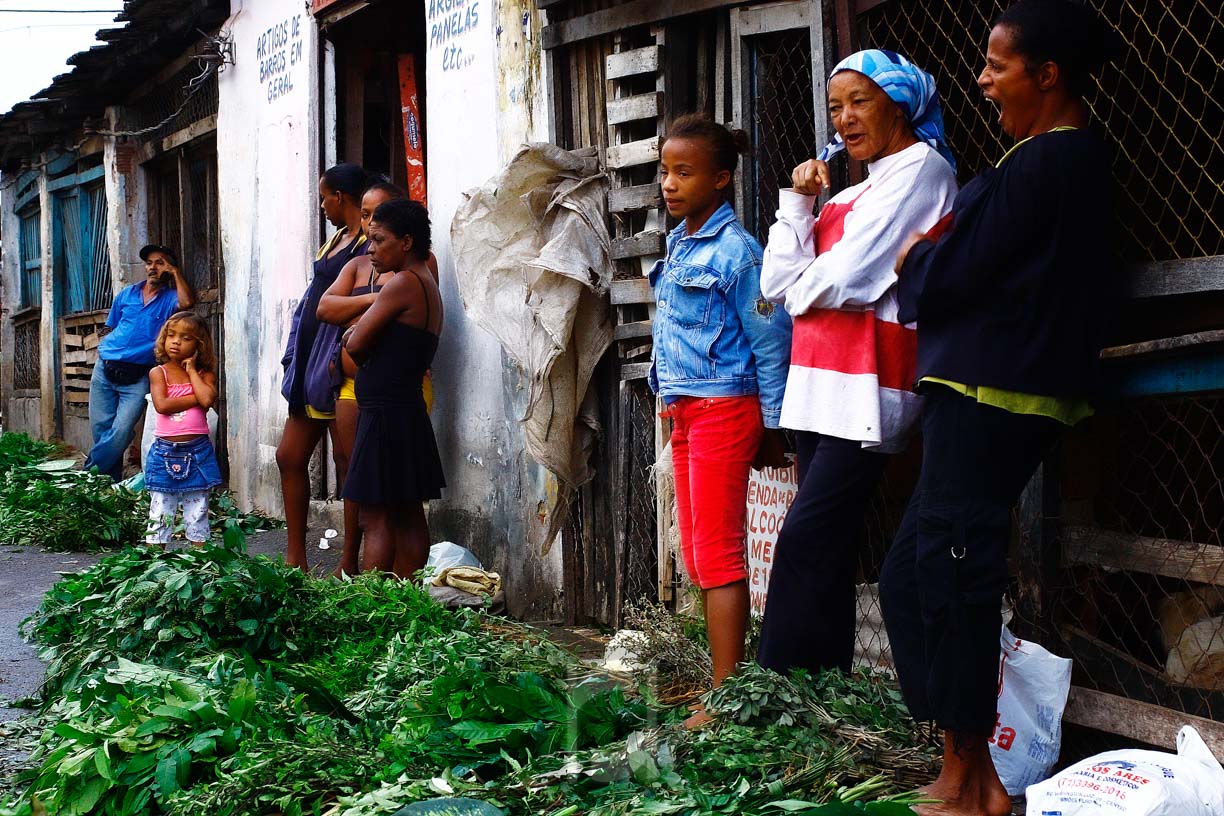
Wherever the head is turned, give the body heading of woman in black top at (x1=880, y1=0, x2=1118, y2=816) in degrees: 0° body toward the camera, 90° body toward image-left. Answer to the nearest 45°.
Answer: approximately 90°

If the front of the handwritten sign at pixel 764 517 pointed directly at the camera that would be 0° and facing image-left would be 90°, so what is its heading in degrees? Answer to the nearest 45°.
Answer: approximately 45°

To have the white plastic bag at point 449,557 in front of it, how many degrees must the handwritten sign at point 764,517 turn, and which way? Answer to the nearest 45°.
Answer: approximately 90° to its right

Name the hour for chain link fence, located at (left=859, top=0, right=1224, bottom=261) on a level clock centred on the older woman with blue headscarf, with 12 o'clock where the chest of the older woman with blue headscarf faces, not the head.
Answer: The chain link fence is roughly at 6 o'clock from the older woman with blue headscarf.

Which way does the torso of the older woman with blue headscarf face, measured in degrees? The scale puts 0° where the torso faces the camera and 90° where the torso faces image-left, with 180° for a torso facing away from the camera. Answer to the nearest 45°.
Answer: approximately 45°

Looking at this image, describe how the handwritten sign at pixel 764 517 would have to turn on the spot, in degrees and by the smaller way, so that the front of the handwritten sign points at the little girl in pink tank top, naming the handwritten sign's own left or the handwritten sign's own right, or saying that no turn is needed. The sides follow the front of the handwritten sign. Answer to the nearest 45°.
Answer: approximately 90° to the handwritten sign's own right

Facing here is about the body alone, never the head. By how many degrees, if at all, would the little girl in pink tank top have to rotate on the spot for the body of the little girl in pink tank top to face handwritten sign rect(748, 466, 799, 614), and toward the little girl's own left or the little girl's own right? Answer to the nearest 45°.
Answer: approximately 45° to the little girl's own left

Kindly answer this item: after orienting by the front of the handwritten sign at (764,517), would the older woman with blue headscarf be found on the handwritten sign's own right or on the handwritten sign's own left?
on the handwritten sign's own left

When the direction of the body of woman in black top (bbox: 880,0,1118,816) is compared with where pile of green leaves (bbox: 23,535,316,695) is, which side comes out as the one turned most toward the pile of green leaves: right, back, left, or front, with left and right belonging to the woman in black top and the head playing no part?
front

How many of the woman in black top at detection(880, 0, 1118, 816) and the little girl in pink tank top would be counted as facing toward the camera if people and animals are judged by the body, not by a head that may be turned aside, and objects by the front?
1

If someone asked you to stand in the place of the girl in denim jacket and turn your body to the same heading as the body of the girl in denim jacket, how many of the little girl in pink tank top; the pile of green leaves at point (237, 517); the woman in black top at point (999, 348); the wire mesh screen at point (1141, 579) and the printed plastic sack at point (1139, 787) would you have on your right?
2

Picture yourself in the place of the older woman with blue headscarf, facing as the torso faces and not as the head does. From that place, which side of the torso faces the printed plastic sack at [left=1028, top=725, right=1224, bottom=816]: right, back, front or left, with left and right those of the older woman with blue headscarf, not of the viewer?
left

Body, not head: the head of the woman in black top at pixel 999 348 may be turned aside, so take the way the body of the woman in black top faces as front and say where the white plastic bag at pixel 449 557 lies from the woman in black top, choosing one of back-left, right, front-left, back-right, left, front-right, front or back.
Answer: front-right

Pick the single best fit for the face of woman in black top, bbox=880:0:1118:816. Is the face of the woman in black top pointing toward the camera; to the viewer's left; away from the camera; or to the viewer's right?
to the viewer's left
